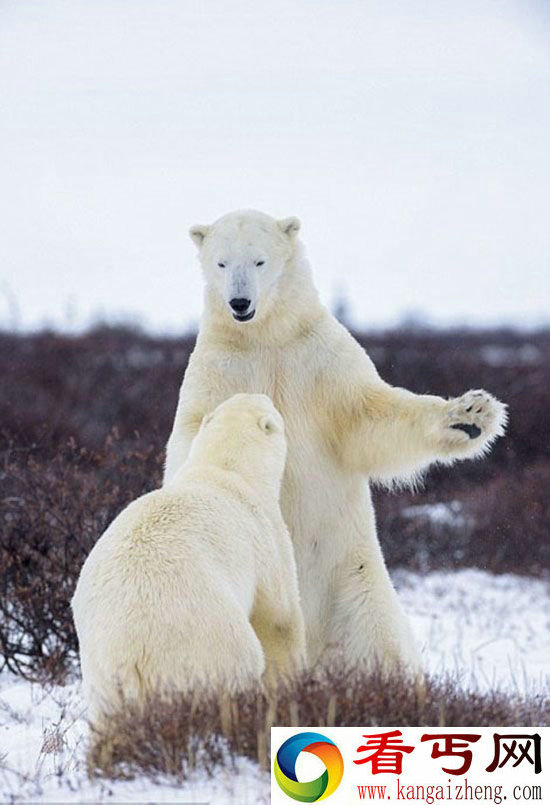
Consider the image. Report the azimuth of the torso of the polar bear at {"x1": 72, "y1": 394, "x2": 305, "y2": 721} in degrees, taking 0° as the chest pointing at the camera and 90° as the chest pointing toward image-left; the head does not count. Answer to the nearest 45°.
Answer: approximately 225°

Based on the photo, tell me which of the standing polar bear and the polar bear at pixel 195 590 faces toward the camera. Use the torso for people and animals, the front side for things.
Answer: the standing polar bear

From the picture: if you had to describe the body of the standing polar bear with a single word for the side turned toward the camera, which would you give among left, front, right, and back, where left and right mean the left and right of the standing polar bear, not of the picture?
front

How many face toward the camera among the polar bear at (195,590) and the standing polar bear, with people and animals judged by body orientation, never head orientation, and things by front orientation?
1
